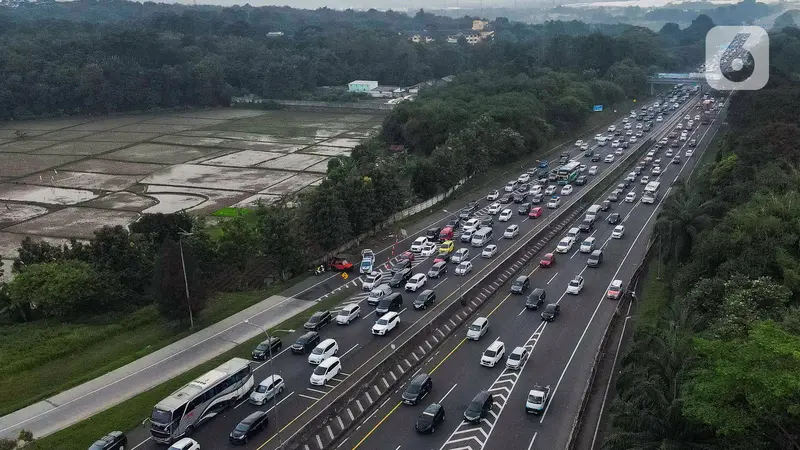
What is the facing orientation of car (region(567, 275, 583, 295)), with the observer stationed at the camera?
facing the viewer and to the left of the viewer

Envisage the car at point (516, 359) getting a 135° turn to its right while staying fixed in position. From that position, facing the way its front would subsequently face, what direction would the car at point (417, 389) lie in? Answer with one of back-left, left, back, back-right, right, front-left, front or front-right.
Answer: back-left

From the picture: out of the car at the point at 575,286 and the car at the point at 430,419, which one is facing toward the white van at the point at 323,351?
the car at the point at 575,286

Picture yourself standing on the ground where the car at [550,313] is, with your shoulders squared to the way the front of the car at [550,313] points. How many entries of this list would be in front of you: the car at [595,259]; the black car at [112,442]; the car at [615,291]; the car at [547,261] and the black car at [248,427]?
2

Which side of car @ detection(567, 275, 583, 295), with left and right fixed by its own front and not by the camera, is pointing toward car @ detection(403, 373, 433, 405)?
front

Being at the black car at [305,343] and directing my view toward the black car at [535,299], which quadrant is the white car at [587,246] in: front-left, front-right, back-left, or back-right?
front-left

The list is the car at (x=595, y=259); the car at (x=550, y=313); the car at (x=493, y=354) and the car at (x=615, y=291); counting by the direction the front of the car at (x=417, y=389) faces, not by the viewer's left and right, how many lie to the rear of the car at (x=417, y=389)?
4

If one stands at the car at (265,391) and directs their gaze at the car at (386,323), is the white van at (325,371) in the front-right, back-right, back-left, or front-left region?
front-right
